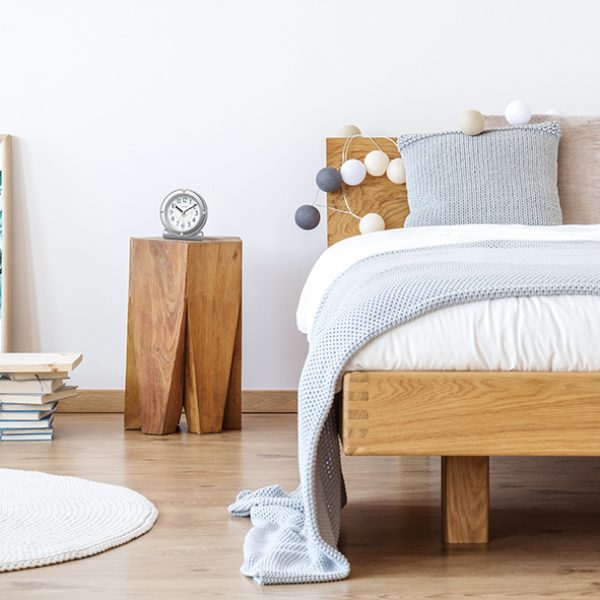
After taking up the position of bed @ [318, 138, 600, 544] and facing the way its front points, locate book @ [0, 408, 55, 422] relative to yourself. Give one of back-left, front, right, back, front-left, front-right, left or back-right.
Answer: back-right

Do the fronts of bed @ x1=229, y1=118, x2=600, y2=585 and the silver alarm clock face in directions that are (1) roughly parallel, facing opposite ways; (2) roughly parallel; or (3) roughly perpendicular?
roughly parallel

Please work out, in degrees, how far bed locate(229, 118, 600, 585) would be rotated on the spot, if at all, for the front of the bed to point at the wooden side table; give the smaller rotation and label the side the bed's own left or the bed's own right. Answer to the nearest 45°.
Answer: approximately 135° to the bed's own right

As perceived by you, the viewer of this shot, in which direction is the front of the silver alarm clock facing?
facing the viewer

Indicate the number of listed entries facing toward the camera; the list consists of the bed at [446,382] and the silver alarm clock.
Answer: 2

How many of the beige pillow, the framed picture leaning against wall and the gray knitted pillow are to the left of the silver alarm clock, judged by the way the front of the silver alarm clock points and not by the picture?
2

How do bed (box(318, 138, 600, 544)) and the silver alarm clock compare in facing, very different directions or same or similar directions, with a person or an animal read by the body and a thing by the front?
same or similar directions

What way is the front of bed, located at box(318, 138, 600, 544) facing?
toward the camera

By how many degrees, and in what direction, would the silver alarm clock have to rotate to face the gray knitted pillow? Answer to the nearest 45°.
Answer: approximately 90° to its left

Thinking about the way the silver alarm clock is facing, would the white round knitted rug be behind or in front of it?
in front
